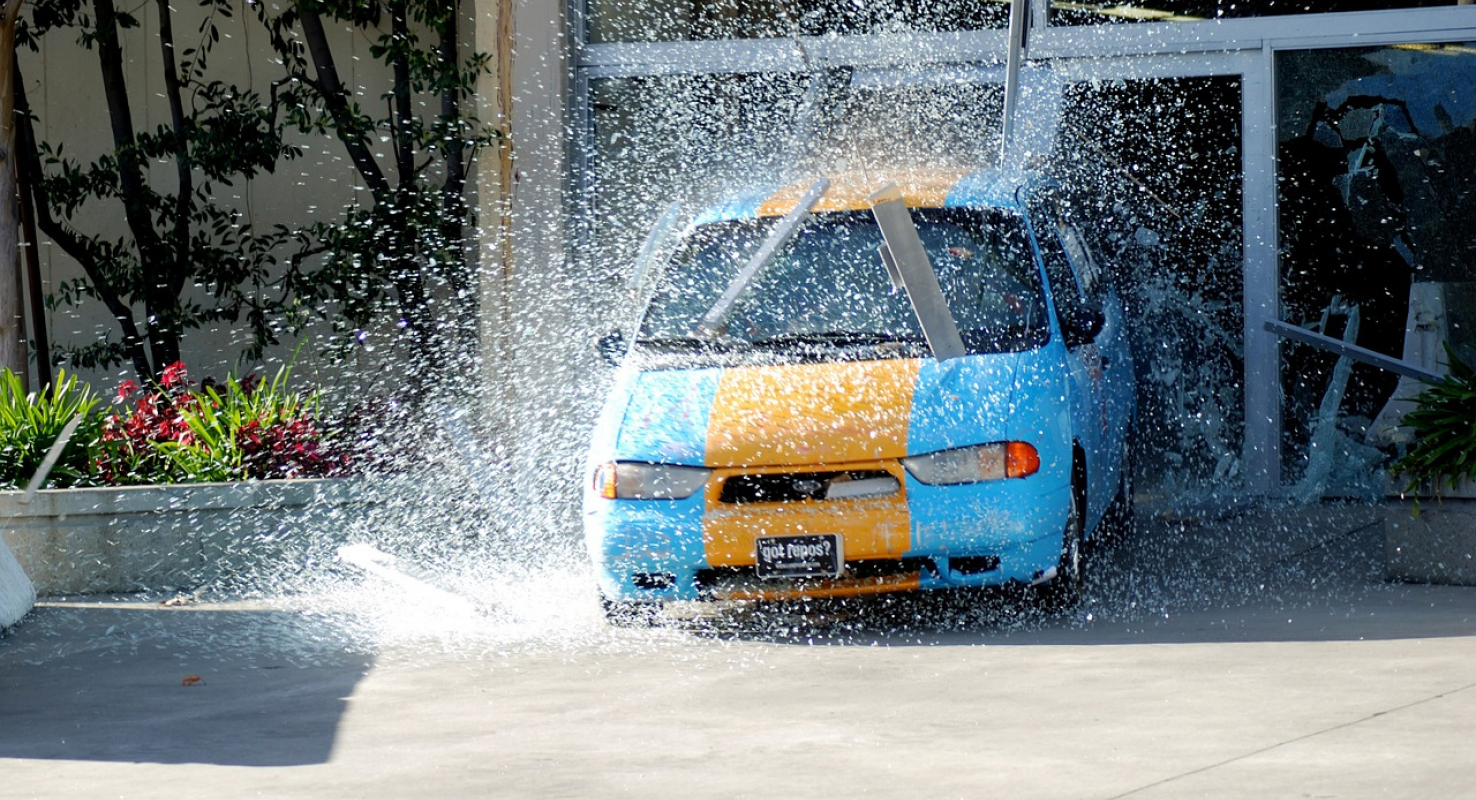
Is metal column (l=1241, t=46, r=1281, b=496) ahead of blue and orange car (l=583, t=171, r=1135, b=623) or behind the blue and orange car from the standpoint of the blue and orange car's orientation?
behind

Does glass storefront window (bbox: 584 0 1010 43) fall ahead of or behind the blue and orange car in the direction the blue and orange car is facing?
behind

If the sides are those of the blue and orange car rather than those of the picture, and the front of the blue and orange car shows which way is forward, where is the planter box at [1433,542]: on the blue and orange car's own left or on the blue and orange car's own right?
on the blue and orange car's own left

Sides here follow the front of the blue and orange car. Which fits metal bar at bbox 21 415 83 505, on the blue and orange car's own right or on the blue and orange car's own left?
on the blue and orange car's own right

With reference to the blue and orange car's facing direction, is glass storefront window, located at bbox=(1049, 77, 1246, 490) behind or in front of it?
behind

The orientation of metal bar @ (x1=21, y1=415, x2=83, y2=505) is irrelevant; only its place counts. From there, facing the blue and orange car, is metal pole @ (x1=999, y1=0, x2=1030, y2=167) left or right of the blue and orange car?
left

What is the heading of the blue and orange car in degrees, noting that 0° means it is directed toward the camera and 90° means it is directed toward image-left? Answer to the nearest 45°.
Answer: approximately 0°

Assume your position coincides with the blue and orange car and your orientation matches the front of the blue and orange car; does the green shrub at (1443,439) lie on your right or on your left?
on your left

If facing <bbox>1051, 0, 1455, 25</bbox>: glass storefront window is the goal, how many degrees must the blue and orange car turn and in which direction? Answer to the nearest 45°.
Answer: approximately 135° to its left
